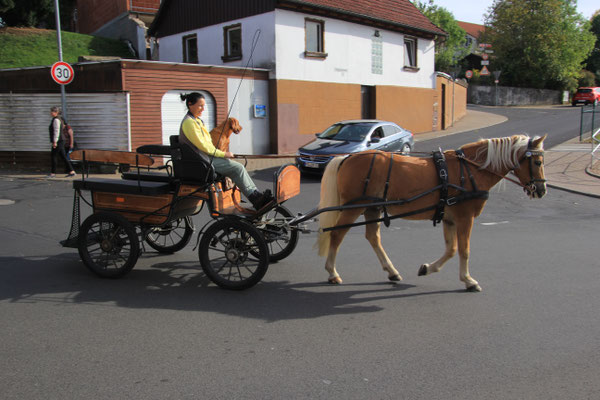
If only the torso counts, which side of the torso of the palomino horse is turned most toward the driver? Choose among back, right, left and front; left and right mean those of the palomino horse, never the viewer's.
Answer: back

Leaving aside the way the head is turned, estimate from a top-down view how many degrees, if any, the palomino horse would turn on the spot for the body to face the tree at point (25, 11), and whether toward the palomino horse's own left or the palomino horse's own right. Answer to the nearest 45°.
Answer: approximately 135° to the palomino horse's own left

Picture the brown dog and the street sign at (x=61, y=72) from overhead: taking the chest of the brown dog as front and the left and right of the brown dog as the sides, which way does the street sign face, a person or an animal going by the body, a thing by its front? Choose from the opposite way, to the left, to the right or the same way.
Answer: to the right

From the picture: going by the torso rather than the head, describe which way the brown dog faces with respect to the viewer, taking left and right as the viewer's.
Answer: facing to the right of the viewer

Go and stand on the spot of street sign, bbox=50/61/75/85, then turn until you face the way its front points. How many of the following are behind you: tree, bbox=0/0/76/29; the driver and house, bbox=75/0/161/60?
2

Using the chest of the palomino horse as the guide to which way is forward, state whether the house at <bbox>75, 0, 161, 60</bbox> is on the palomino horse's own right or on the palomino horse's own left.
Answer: on the palomino horse's own left

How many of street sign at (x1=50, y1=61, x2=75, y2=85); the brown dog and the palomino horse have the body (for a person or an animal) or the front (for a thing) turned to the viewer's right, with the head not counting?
2

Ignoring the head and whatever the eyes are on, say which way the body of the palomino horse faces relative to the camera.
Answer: to the viewer's right

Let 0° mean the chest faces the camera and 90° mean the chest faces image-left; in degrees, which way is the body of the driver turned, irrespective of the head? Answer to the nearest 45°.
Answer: approximately 270°

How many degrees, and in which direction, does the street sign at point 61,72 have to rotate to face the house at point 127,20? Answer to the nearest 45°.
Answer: approximately 180°

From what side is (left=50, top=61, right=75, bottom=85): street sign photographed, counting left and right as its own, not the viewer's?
front

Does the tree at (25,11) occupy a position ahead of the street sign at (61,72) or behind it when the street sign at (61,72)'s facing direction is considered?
behind
